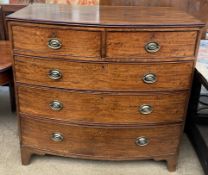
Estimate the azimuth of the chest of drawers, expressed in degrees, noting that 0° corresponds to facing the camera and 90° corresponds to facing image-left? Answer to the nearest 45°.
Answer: approximately 0°
